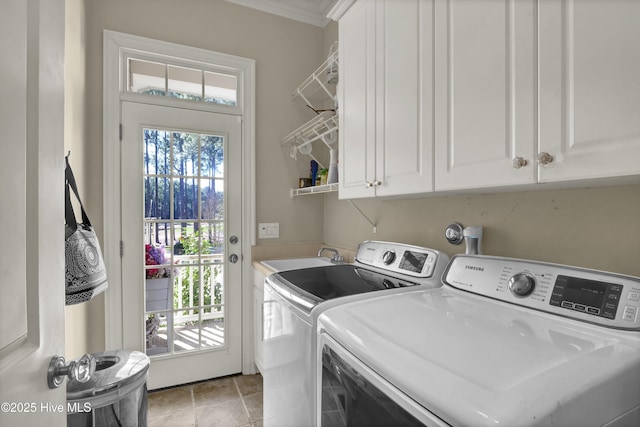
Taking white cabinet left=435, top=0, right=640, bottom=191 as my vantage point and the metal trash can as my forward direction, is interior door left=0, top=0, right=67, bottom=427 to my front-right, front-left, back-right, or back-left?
front-left

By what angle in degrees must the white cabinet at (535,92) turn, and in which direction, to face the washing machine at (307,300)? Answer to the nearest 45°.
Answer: approximately 45° to its right

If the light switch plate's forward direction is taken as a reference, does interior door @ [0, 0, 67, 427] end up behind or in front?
in front

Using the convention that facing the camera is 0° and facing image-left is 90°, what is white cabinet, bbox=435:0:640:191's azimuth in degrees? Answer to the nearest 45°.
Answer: approximately 45°

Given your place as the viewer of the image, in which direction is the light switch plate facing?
facing the viewer

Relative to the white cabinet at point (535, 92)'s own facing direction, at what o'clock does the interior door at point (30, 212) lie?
The interior door is roughly at 12 o'clock from the white cabinet.

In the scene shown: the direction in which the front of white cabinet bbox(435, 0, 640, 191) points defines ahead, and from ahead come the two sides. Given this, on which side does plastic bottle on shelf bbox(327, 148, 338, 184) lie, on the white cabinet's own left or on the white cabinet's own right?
on the white cabinet's own right

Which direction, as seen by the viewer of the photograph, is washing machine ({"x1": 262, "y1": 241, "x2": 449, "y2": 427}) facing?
facing the viewer and to the left of the viewer

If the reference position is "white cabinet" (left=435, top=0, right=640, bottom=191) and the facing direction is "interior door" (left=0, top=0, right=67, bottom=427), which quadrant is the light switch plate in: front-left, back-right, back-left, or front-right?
front-right

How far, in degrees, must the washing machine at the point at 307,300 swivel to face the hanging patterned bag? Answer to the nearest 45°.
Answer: approximately 45° to its right

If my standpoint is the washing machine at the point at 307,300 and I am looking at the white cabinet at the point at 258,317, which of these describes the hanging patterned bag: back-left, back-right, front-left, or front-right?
front-left

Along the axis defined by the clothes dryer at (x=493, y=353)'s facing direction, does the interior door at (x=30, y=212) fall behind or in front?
in front

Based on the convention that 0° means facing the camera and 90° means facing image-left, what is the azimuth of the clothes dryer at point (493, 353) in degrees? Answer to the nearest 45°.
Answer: approximately 45°

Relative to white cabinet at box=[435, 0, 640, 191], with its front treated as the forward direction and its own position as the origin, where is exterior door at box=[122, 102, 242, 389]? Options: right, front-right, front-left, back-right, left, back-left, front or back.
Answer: front-right

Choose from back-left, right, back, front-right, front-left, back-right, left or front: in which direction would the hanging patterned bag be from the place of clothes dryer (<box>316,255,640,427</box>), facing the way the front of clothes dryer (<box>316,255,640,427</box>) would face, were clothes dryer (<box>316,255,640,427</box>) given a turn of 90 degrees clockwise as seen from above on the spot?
front-left

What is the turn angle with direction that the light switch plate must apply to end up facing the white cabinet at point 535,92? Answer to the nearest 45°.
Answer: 0° — it already faces it

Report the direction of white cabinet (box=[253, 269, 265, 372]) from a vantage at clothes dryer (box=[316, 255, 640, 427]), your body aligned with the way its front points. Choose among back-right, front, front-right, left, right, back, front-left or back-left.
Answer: right
